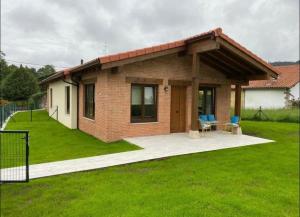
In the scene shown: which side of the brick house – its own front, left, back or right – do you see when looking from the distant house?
left

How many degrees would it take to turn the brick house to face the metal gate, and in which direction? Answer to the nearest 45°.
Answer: approximately 90° to its right

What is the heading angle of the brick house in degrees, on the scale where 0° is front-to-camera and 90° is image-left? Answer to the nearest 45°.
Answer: approximately 315°

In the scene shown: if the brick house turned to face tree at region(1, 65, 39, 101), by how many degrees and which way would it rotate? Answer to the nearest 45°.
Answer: approximately 180°
